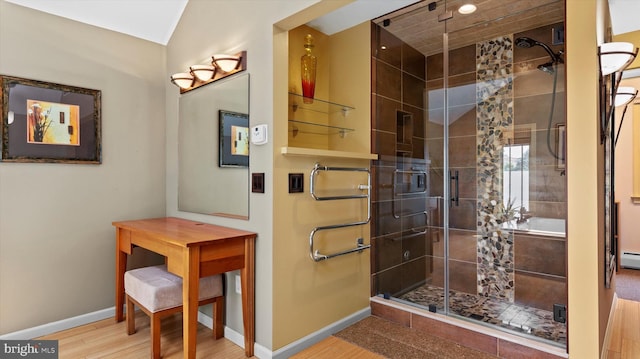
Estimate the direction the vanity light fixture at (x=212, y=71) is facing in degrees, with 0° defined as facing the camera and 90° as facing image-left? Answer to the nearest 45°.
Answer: approximately 45°

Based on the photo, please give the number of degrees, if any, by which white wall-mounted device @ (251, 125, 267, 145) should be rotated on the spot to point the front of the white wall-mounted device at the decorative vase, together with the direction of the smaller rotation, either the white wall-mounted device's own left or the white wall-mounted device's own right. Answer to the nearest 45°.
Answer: approximately 180°

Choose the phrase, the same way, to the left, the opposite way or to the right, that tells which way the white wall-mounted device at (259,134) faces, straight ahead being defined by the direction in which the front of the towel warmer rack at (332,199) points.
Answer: to the right

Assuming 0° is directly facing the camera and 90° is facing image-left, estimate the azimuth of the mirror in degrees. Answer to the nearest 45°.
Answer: approximately 45°

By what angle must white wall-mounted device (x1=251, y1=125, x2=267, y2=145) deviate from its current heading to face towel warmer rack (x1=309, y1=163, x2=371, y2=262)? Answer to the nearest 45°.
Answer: approximately 135° to its left

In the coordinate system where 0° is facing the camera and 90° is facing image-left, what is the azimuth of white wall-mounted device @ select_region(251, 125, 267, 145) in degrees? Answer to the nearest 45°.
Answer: approximately 45°

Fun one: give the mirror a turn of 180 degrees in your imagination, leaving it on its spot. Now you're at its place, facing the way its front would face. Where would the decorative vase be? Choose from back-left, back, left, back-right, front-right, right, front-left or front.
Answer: front-right
